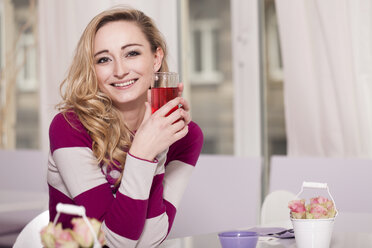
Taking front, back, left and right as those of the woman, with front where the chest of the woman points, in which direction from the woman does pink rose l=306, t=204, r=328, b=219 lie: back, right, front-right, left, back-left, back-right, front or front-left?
front-left

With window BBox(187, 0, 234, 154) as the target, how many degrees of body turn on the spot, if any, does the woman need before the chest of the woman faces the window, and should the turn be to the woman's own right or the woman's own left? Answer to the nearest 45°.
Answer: approximately 180°

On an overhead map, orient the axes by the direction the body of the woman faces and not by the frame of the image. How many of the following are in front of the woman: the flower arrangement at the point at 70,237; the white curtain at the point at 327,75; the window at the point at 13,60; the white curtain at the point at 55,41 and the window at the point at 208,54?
1

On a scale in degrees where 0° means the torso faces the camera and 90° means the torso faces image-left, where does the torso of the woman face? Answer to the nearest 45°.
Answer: approximately 0°

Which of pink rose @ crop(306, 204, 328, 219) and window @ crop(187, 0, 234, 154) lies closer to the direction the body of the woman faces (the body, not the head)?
the pink rose

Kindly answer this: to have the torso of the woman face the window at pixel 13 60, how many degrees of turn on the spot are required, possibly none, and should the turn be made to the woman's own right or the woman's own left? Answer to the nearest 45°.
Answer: approximately 180°

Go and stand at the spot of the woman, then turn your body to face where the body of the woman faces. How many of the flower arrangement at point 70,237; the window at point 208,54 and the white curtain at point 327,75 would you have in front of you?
1

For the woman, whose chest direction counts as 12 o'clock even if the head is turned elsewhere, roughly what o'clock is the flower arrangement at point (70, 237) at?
The flower arrangement is roughly at 12 o'clock from the woman.

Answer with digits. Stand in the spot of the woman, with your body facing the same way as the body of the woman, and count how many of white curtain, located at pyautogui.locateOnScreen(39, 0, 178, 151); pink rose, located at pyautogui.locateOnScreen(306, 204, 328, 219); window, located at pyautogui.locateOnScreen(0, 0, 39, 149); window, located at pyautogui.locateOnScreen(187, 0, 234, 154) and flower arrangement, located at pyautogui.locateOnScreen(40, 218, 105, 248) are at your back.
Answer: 3

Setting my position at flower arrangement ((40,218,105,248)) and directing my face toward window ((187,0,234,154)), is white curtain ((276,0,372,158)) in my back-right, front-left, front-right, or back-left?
front-right

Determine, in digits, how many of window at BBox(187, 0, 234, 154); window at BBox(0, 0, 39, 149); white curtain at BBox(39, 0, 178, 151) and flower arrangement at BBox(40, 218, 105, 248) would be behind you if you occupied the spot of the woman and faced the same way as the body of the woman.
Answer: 3

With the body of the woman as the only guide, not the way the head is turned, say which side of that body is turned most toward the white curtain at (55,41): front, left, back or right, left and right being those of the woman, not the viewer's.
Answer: back
